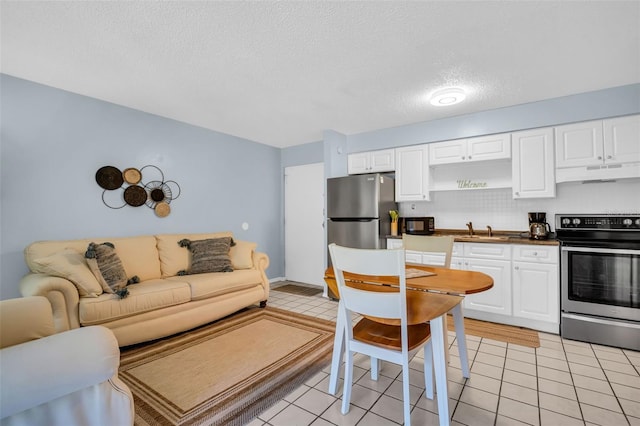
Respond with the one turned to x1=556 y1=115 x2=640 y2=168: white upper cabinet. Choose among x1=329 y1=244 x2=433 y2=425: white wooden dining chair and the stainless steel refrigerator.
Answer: the white wooden dining chair

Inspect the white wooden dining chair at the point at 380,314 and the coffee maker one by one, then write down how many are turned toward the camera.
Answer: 1

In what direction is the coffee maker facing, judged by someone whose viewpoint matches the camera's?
facing the viewer

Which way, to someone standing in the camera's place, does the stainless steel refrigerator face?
facing the viewer and to the left of the viewer

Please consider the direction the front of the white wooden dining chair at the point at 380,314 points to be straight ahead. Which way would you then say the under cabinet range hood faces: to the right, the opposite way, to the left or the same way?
the opposite way

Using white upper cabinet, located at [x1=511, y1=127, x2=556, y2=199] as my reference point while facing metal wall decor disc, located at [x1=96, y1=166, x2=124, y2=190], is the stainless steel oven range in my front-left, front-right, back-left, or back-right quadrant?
back-left

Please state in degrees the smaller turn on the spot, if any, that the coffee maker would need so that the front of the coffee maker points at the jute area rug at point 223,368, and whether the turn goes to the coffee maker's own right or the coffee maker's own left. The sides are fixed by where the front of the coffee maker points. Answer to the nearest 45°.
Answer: approximately 45° to the coffee maker's own right

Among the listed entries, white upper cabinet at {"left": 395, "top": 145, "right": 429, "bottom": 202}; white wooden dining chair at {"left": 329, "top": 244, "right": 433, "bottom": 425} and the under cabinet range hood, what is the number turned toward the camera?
2

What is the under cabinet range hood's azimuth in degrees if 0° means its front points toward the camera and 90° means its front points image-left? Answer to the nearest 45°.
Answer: approximately 0°

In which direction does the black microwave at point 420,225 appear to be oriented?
toward the camera

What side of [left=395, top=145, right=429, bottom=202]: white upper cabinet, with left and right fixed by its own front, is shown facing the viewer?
front

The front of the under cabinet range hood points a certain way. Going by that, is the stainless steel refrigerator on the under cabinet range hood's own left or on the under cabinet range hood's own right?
on the under cabinet range hood's own right

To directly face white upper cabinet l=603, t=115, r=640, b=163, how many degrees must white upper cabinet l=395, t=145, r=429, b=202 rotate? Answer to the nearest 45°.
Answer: approximately 90° to its left

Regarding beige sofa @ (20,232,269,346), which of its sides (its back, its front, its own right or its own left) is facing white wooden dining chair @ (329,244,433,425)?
front
